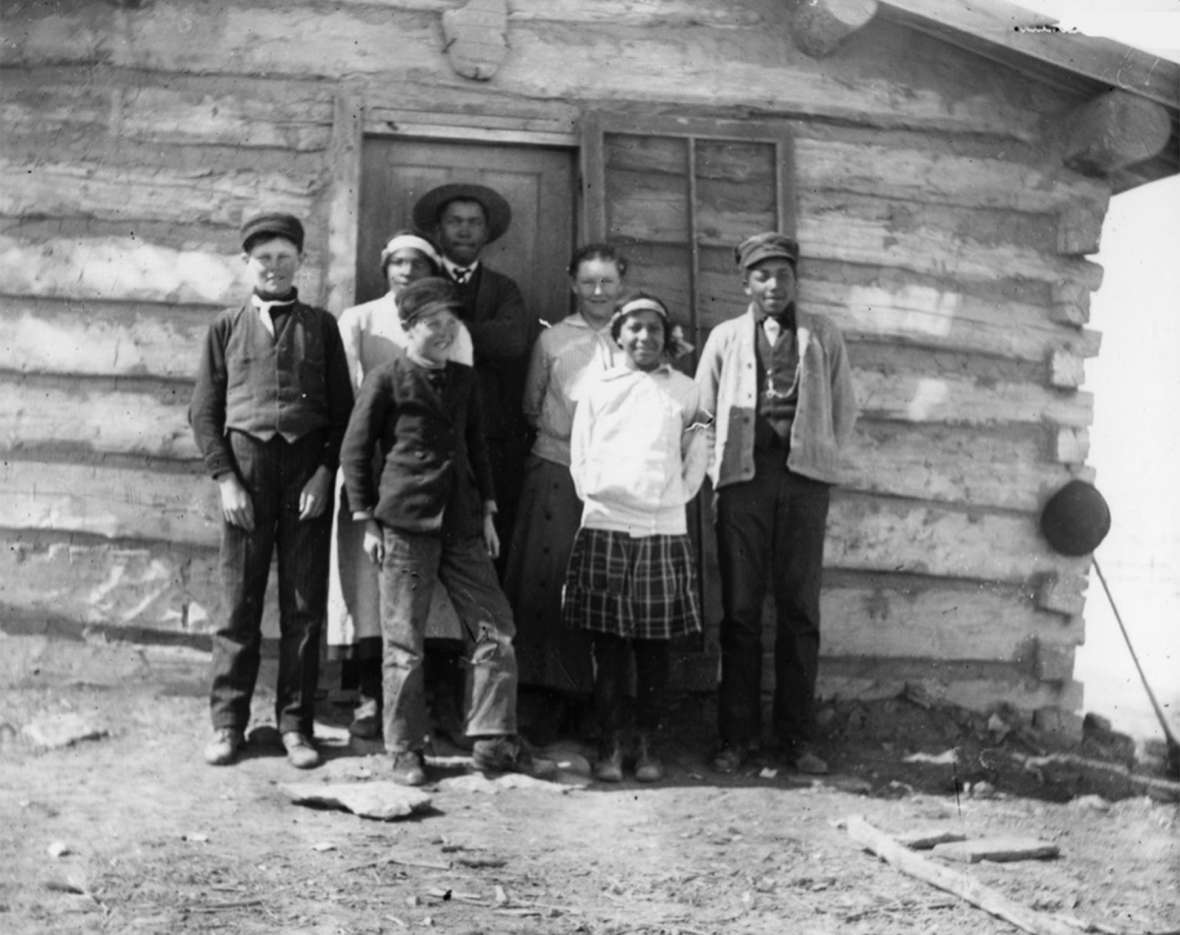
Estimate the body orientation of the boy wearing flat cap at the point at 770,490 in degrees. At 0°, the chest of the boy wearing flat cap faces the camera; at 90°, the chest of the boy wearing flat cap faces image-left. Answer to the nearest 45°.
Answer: approximately 0°

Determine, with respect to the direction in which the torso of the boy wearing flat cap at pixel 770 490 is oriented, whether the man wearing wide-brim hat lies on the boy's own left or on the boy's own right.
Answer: on the boy's own right

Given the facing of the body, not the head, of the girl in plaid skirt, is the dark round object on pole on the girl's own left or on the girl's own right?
on the girl's own left

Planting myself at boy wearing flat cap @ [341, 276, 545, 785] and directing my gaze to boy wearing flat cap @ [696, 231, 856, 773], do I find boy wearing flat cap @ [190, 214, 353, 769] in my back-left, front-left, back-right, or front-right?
back-left

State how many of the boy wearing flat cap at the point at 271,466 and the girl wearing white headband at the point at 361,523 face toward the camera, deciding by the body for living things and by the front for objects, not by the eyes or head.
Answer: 2

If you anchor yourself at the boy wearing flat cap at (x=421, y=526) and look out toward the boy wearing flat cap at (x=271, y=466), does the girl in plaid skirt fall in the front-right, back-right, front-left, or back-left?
back-right

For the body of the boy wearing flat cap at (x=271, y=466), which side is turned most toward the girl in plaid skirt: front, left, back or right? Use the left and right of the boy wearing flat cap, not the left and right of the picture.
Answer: left
